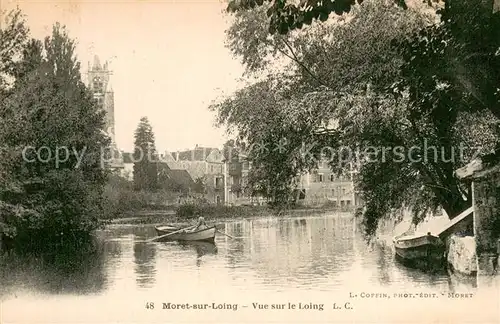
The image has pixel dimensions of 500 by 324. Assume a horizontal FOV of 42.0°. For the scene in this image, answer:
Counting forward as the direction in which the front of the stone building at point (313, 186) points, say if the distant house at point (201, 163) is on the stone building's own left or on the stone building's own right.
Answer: on the stone building's own right

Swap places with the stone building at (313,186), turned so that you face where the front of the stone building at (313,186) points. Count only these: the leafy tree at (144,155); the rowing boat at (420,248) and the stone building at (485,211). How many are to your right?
1

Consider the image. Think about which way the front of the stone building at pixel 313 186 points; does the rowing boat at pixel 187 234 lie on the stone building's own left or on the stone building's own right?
on the stone building's own right

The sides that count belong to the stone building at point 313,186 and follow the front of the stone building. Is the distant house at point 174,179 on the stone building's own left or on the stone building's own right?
on the stone building's own right

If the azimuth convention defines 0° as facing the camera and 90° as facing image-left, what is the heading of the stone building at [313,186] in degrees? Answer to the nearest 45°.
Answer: approximately 0°

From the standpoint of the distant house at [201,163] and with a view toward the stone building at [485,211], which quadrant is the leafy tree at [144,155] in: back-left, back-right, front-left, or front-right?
back-right

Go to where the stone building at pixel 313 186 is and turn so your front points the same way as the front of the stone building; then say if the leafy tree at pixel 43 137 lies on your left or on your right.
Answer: on your right
